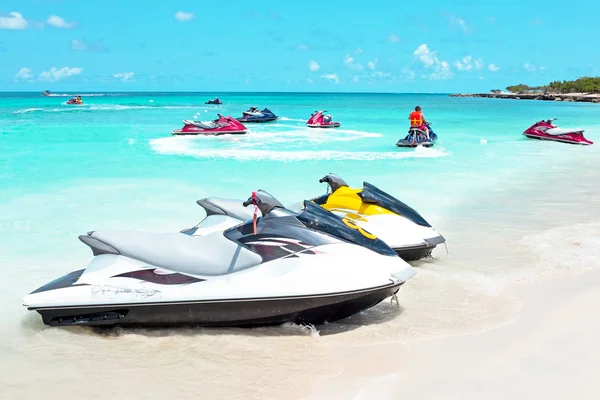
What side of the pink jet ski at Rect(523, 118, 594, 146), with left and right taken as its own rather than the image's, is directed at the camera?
left

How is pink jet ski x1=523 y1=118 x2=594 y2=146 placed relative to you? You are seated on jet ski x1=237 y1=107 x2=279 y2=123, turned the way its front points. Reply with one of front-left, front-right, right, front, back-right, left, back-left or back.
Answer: front-right

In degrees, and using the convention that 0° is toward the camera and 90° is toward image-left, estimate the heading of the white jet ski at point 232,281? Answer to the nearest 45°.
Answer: approximately 270°

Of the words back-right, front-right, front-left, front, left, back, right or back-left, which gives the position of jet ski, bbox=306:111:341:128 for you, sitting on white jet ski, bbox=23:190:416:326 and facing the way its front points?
left

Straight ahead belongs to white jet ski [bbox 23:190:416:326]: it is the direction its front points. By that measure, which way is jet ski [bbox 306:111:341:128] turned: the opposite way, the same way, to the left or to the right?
the opposite way

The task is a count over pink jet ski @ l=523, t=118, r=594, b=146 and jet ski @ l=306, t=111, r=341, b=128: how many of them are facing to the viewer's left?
2

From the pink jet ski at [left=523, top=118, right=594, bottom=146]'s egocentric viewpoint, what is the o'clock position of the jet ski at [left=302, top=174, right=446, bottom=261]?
The jet ski is roughly at 9 o'clock from the pink jet ski.

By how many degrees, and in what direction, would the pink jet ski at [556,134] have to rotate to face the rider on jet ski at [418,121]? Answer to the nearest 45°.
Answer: approximately 45° to its left

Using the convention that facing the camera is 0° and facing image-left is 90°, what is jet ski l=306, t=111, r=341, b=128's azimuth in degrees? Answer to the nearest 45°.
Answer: approximately 90°
